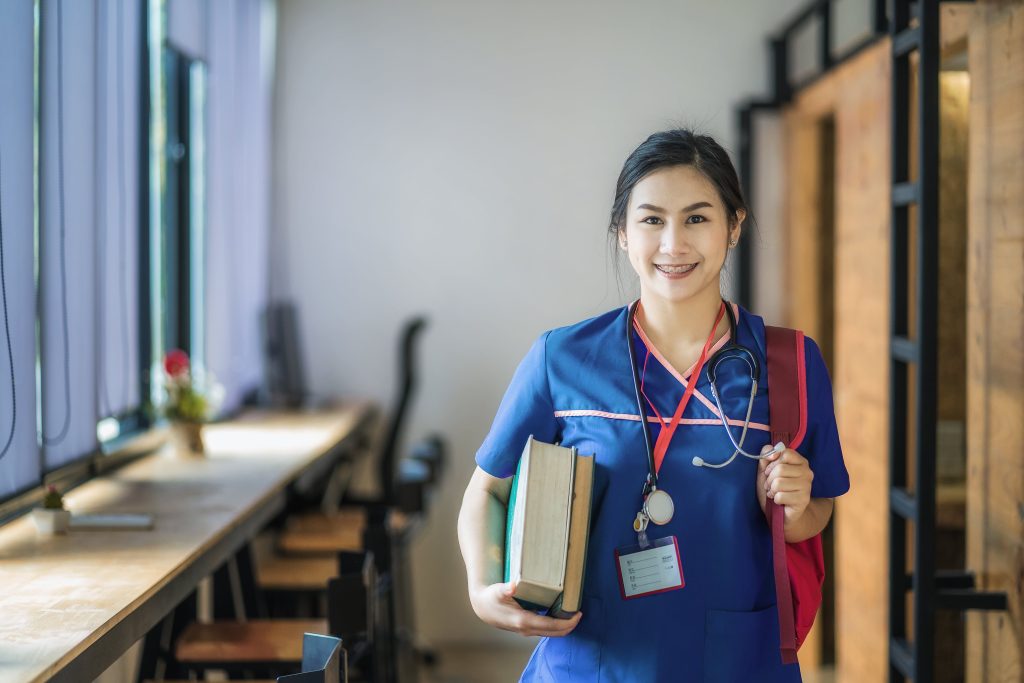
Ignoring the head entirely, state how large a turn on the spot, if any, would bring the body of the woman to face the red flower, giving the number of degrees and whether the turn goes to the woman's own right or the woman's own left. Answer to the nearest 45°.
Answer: approximately 135° to the woman's own right

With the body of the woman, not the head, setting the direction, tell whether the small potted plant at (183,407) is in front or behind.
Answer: behind

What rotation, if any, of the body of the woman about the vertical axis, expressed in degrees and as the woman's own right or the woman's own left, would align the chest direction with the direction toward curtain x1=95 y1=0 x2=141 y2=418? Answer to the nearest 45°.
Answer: approximately 135° to the woman's own right

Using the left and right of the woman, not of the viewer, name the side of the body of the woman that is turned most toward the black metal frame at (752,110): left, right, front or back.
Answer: back

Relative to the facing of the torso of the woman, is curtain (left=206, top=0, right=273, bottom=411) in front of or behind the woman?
behind

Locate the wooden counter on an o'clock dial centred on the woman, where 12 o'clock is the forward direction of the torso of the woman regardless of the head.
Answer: The wooden counter is roughly at 4 o'clock from the woman.

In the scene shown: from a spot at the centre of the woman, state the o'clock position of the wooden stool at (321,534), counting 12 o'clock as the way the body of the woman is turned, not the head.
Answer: The wooden stool is roughly at 5 o'clock from the woman.

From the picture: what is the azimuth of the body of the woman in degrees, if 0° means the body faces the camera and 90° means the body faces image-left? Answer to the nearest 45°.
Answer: approximately 0°
